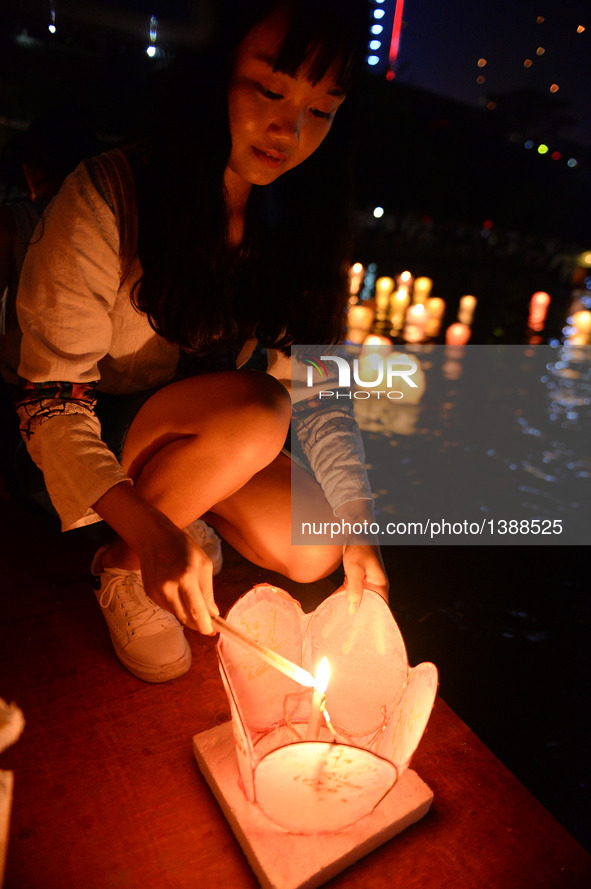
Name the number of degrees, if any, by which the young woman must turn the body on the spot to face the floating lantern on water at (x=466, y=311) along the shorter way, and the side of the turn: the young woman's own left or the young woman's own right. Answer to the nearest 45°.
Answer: approximately 90° to the young woman's own left

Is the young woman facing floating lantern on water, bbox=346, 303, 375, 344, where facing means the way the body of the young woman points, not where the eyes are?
no

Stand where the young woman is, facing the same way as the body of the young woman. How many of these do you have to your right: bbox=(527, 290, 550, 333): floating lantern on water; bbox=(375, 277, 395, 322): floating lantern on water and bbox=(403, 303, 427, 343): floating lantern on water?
0

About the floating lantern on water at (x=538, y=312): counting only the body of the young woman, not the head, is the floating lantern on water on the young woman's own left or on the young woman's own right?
on the young woman's own left

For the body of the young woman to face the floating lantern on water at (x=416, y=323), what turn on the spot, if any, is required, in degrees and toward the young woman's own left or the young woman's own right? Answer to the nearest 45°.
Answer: approximately 90° to the young woman's own left

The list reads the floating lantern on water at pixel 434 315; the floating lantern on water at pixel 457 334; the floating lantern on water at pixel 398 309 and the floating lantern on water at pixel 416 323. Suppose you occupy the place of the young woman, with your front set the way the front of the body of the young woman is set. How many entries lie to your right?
0

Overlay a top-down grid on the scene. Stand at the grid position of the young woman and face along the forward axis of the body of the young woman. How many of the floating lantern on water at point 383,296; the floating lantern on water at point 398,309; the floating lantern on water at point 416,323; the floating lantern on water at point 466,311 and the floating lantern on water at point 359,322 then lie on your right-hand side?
0

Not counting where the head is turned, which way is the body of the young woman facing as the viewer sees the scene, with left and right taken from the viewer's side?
facing the viewer and to the right of the viewer

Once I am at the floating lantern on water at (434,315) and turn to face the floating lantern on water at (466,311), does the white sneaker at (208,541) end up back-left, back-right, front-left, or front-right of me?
back-right

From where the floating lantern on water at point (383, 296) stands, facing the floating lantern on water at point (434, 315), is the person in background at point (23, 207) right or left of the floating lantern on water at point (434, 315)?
right

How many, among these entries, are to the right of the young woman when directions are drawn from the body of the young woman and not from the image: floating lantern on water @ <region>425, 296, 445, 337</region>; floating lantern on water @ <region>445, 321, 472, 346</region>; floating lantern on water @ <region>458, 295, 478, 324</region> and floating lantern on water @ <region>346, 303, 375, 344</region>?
0

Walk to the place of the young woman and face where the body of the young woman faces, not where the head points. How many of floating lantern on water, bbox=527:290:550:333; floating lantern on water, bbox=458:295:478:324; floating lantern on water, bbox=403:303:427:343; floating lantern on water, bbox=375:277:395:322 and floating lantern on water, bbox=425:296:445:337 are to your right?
0
